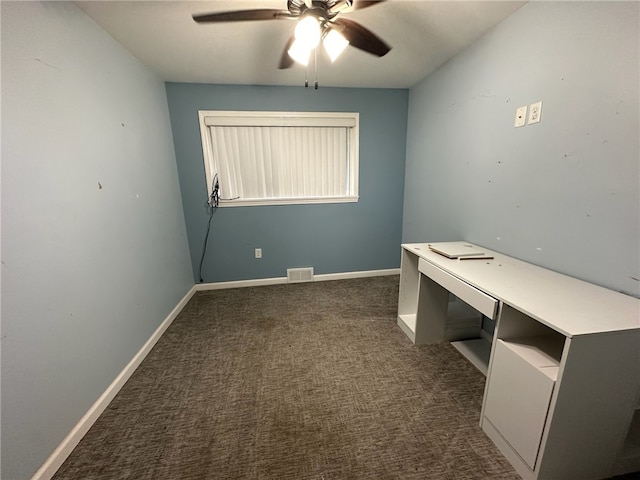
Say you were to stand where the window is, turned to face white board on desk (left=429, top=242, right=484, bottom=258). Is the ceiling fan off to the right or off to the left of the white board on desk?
right

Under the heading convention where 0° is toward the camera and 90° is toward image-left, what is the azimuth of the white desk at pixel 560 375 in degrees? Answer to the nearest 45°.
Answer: approximately 45°

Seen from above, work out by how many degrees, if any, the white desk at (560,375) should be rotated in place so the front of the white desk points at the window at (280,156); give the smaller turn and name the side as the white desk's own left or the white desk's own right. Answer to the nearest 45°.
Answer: approximately 45° to the white desk's own right
